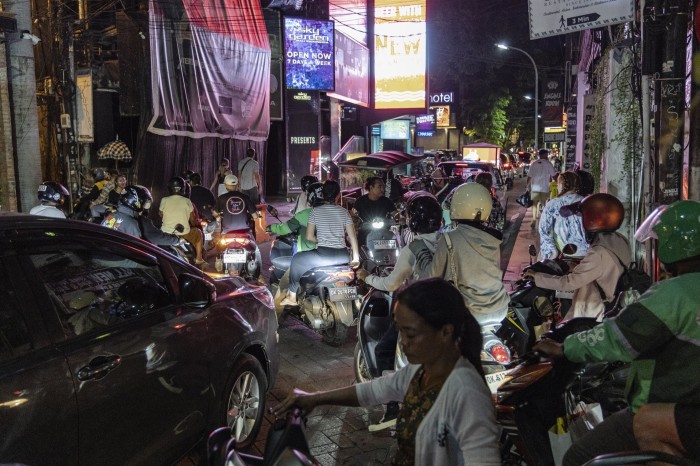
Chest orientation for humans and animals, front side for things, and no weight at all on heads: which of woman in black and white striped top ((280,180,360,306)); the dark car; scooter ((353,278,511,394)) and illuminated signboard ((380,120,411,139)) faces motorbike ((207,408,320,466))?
the illuminated signboard

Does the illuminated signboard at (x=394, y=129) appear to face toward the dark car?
yes

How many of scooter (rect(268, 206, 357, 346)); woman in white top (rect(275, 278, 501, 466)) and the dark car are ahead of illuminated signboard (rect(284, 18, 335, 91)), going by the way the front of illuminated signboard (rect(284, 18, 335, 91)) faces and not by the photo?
3

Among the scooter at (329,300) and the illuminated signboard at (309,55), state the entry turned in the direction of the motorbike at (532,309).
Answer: the illuminated signboard

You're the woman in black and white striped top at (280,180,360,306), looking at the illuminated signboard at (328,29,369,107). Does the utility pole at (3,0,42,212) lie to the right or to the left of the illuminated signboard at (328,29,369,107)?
left

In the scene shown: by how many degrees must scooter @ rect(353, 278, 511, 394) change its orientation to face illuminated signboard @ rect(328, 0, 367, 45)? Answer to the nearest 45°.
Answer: approximately 45° to its right

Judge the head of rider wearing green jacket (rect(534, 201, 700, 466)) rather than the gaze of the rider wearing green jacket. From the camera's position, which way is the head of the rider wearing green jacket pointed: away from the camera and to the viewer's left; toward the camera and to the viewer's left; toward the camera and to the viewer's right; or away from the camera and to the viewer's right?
away from the camera and to the viewer's left

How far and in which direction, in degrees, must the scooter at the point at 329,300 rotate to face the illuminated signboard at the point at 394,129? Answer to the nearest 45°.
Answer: approximately 45° to its right

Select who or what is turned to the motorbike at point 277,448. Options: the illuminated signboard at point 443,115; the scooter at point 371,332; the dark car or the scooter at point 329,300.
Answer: the illuminated signboard

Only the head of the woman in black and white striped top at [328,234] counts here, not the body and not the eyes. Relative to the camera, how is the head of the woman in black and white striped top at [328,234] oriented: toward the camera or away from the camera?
away from the camera
